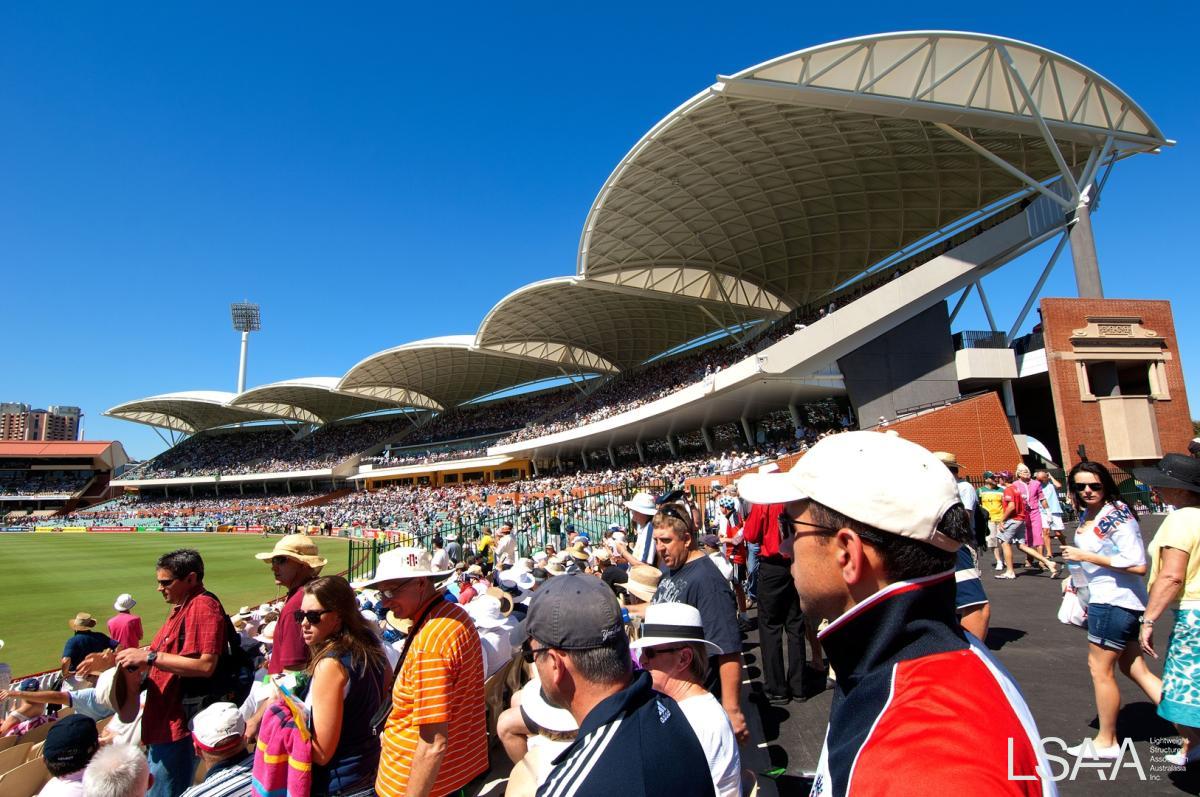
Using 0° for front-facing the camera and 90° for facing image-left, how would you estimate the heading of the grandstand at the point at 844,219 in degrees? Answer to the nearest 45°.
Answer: approximately 45°

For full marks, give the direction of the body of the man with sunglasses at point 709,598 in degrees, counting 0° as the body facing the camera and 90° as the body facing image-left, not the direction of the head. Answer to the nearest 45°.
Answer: approximately 45°

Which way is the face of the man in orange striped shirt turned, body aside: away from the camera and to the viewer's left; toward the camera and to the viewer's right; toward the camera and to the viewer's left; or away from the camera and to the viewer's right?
toward the camera and to the viewer's left

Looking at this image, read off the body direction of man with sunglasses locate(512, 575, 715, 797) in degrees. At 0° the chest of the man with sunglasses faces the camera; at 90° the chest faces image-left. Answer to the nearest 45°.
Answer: approximately 135°

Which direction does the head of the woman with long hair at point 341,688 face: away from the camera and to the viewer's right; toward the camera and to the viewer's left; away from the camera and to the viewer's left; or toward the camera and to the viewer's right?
toward the camera and to the viewer's left

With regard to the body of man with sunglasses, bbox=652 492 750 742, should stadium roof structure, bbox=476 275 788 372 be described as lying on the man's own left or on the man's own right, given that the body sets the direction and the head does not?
on the man's own right

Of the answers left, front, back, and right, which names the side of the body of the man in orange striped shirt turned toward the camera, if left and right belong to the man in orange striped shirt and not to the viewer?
left

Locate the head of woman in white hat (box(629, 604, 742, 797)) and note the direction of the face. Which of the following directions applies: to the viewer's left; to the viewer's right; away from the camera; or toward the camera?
to the viewer's left

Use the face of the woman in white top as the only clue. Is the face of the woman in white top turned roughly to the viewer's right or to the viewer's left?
to the viewer's left

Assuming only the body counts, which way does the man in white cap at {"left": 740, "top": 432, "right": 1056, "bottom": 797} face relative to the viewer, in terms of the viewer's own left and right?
facing to the left of the viewer
